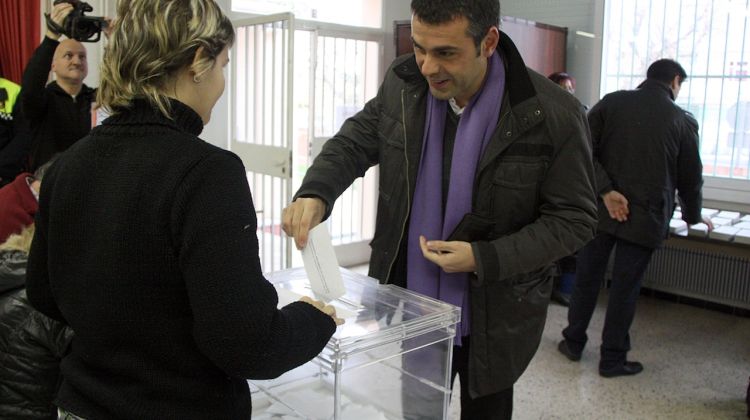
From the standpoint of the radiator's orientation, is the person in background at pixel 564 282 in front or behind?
in front

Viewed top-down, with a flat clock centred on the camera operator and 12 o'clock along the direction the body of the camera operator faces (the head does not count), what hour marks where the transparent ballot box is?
The transparent ballot box is roughly at 1 o'clock from the camera operator.

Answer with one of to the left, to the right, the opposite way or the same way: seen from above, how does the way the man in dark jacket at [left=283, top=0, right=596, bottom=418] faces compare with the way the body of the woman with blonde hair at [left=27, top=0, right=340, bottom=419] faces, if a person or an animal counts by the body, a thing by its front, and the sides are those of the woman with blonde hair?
the opposite way

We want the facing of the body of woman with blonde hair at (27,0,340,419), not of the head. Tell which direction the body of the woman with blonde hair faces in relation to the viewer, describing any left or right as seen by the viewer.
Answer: facing away from the viewer and to the right of the viewer

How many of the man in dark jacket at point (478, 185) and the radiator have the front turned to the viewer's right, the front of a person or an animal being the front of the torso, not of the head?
0

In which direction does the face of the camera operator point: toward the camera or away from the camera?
toward the camera

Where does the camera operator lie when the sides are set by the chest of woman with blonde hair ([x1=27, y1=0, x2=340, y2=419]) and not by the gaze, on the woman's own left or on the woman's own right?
on the woman's own left

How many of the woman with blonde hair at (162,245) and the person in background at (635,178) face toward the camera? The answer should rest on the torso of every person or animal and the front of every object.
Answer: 0

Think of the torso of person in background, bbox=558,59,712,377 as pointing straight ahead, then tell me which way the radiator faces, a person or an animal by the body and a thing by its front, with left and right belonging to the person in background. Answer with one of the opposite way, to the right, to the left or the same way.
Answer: the opposite way

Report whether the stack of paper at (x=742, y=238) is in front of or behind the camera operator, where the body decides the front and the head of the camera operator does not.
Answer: in front

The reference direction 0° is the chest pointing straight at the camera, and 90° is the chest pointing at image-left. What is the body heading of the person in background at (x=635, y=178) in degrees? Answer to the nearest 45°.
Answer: approximately 225°

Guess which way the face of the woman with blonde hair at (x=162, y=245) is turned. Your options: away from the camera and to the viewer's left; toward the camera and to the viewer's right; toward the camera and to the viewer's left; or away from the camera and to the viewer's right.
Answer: away from the camera and to the viewer's right

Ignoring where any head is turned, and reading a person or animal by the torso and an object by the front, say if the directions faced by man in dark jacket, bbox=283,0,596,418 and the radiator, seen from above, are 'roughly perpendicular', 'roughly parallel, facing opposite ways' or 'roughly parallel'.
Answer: roughly parallel

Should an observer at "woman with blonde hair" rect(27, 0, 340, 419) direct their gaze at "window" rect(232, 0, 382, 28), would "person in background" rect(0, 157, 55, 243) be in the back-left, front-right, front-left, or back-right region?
front-left

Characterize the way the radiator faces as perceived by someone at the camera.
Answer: facing the viewer and to the left of the viewer

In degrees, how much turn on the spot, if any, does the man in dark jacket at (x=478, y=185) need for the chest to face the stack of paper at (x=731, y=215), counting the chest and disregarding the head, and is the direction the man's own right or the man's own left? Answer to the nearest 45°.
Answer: approximately 180°
